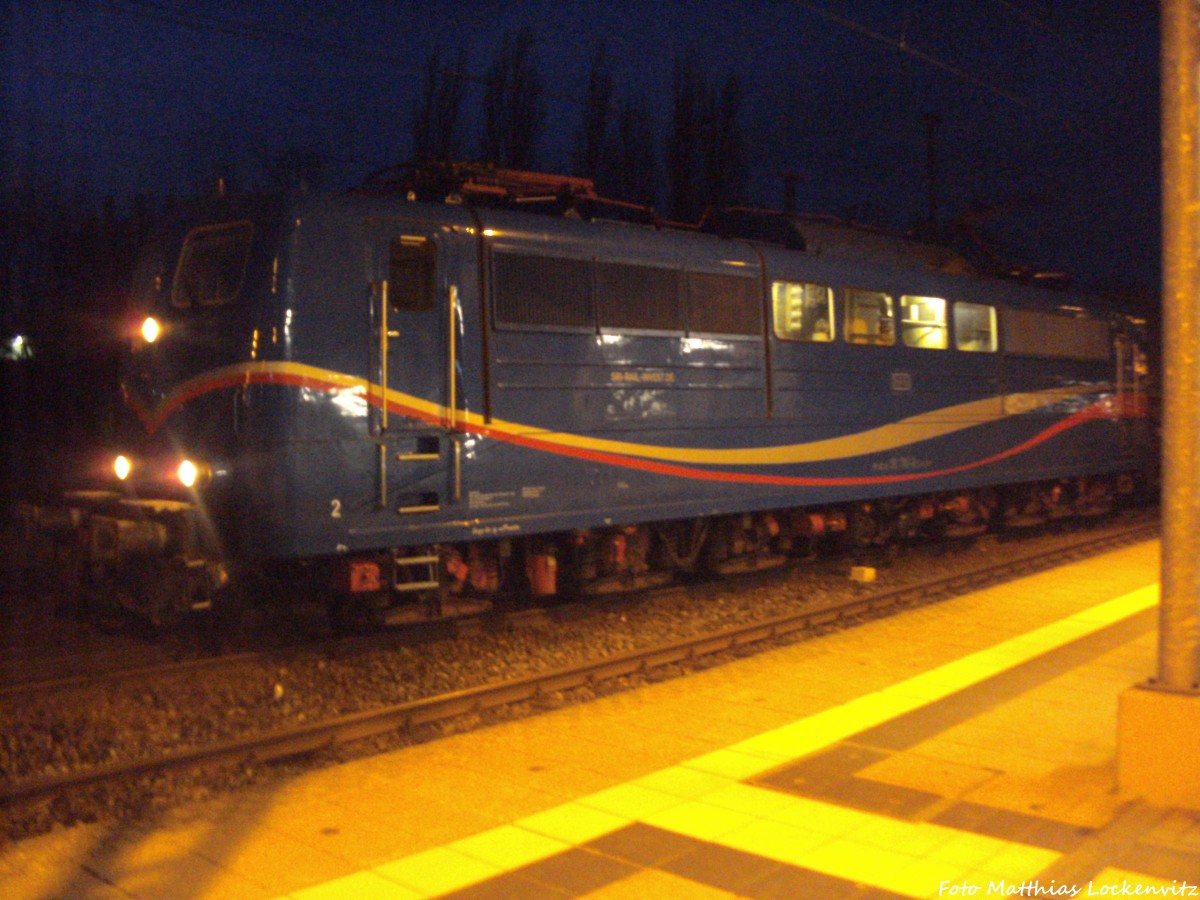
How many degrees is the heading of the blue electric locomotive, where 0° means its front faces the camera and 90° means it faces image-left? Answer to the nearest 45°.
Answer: approximately 45°
